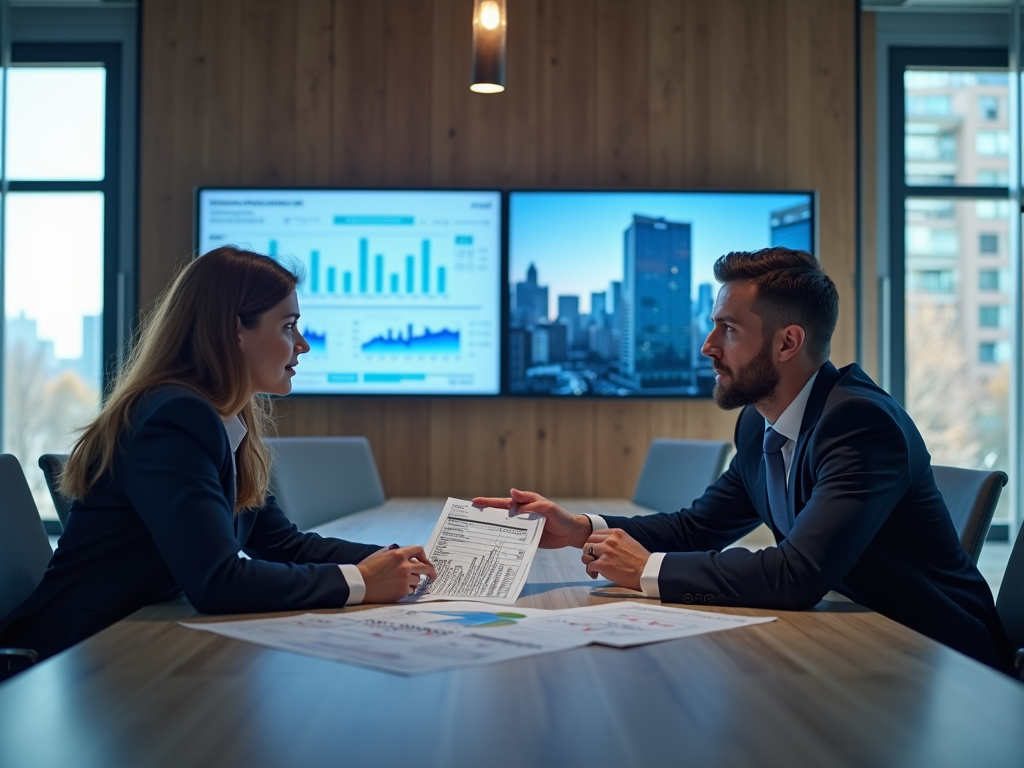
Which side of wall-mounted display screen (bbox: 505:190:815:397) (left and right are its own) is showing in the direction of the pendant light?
front

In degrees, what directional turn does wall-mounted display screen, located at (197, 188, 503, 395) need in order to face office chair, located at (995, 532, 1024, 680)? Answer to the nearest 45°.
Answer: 0° — it already faces it

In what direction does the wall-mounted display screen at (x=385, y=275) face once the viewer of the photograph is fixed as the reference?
facing the viewer

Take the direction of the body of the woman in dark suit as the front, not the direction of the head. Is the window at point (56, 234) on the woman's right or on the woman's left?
on the woman's left

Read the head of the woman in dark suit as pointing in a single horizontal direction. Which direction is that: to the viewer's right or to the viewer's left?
to the viewer's right

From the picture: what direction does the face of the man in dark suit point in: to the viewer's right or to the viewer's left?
to the viewer's left

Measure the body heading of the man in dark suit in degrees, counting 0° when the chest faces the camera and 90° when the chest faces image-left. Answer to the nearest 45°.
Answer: approximately 90°

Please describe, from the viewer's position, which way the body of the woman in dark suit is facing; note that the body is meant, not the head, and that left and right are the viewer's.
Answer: facing to the right of the viewer

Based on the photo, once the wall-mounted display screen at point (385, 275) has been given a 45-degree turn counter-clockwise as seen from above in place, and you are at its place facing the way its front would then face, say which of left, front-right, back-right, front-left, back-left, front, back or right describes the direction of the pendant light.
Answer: front-right

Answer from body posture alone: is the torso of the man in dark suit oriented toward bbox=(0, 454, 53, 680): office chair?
yes
